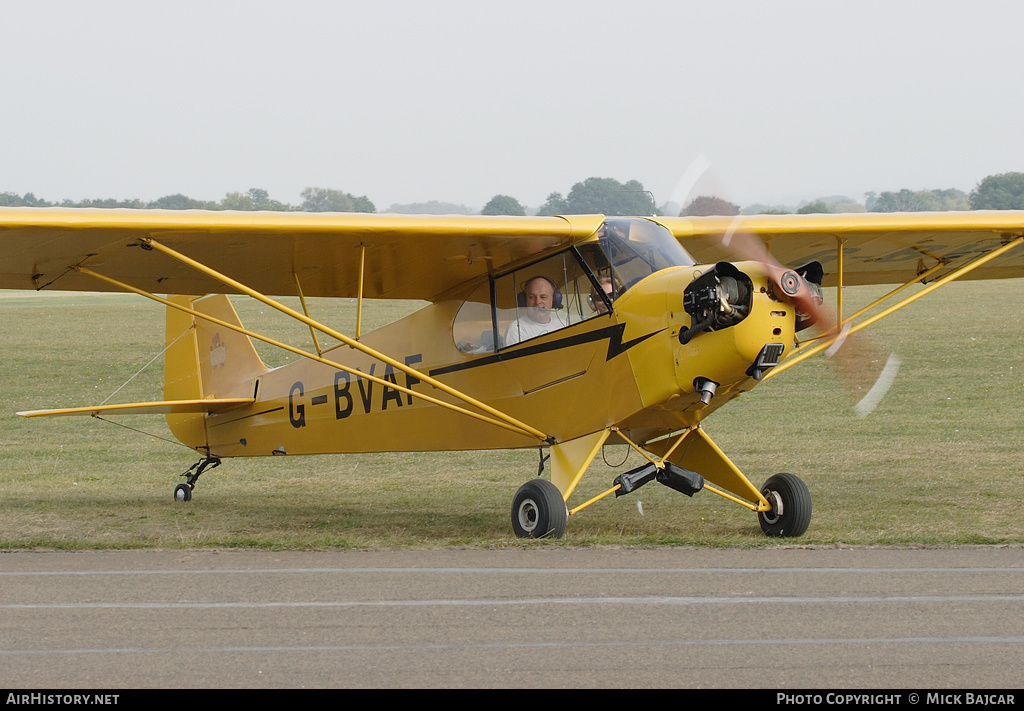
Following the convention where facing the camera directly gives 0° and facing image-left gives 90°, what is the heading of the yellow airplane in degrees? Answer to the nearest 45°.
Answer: approximately 315°

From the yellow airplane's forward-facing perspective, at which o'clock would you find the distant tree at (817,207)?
The distant tree is roughly at 9 o'clock from the yellow airplane.

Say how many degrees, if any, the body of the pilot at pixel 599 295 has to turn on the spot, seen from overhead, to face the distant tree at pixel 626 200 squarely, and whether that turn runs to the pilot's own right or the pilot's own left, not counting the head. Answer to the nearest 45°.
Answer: approximately 135° to the pilot's own left

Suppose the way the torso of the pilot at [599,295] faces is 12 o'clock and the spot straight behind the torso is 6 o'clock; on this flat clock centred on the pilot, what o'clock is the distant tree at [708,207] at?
The distant tree is roughly at 9 o'clock from the pilot.

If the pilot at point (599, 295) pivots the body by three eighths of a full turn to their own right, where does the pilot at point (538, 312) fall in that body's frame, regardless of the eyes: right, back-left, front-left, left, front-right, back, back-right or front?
front-right

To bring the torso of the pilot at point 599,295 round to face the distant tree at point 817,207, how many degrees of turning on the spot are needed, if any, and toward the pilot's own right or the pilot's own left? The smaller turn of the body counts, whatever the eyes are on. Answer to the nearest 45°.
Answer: approximately 90° to the pilot's own left

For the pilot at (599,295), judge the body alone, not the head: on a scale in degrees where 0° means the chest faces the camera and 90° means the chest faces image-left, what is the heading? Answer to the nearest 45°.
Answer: approximately 315°
